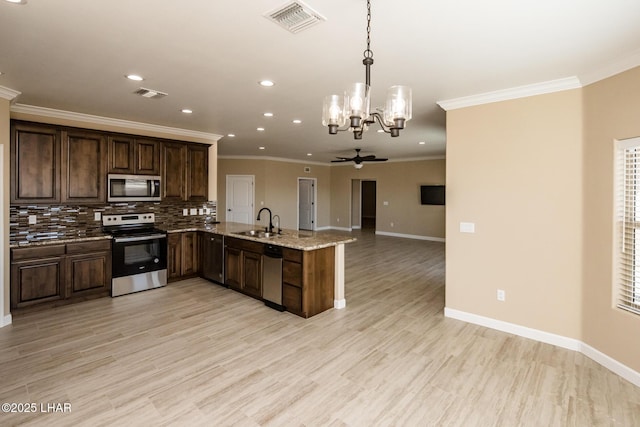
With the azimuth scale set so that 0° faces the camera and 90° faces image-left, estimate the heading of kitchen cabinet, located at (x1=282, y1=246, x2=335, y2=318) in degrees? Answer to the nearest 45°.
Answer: approximately 45°

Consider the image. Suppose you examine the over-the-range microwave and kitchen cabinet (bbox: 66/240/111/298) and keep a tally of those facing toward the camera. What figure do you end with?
2

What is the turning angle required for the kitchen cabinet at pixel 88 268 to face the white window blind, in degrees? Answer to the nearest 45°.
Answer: approximately 45° to its left

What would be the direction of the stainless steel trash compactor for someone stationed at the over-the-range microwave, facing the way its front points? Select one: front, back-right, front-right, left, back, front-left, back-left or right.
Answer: front-left

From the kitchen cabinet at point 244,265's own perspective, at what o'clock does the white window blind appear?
The white window blind is roughly at 9 o'clock from the kitchen cabinet.

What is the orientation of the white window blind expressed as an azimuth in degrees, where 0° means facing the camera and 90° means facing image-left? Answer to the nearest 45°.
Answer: approximately 45°

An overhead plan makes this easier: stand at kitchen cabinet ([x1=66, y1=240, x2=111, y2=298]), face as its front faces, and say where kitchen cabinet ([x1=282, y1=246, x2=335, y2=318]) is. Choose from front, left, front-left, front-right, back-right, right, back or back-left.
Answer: front-left

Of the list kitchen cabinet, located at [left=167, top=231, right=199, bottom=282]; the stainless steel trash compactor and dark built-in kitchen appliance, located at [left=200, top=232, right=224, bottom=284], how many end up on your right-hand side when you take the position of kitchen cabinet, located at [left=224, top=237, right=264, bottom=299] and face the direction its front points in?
2

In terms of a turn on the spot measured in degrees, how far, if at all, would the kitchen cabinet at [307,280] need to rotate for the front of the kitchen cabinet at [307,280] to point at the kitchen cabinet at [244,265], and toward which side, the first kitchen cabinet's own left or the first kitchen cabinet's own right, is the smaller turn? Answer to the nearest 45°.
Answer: approximately 90° to the first kitchen cabinet's own right
